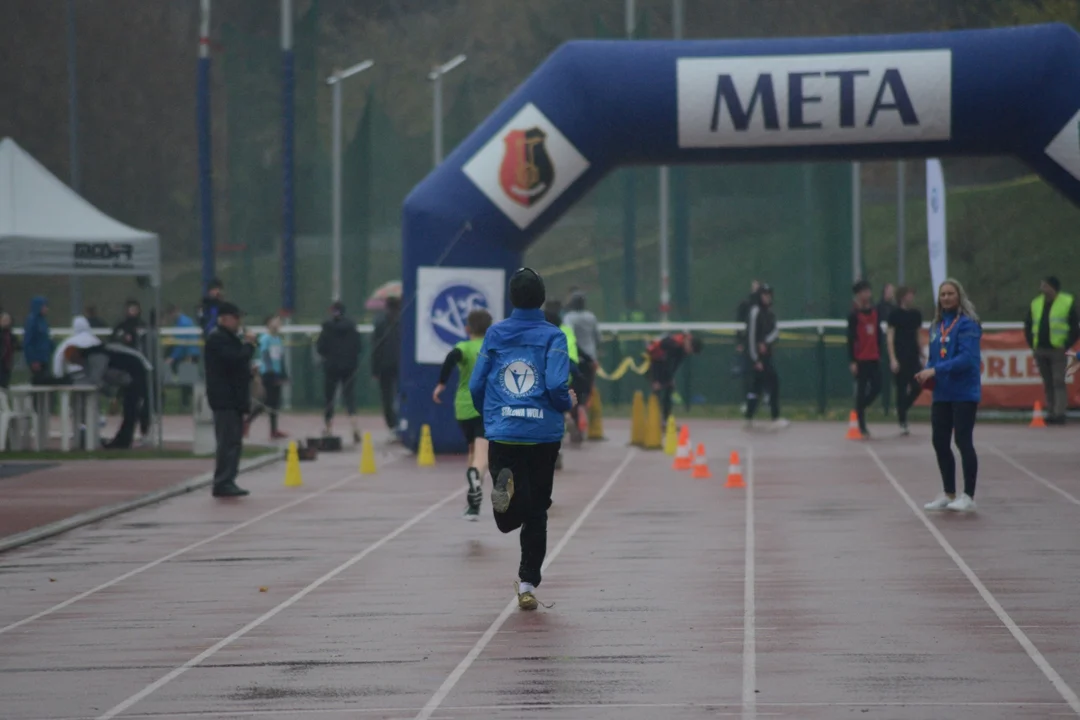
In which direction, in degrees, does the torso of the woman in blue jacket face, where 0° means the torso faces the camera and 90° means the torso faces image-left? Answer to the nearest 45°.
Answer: approximately 45°

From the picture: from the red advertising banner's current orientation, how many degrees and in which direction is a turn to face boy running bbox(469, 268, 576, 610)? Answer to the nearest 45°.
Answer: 0° — it already faces them

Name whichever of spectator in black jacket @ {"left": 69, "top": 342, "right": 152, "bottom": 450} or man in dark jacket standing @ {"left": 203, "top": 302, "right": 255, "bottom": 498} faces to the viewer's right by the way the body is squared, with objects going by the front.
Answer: the man in dark jacket standing

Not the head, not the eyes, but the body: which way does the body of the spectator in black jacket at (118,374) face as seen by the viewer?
to the viewer's left

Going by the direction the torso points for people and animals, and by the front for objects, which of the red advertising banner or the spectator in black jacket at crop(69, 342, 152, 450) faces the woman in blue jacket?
the red advertising banner

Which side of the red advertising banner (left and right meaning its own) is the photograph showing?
front

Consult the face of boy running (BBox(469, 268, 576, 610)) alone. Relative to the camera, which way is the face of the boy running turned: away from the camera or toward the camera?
away from the camera

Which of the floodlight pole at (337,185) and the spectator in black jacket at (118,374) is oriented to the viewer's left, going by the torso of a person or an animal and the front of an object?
the spectator in black jacket

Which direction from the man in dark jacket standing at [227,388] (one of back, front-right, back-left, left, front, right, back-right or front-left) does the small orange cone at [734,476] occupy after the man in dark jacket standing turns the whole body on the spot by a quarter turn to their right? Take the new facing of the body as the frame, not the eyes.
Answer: left
